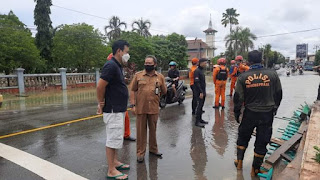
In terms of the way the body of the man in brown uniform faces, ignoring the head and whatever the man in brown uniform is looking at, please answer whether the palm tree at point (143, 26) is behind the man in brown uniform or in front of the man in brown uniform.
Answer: behind

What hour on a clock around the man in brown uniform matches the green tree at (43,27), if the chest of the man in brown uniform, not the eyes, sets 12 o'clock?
The green tree is roughly at 5 o'clock from the man in brown uniform.

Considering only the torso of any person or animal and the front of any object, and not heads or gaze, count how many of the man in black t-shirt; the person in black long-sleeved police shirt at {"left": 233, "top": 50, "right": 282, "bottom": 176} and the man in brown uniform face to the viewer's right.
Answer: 1

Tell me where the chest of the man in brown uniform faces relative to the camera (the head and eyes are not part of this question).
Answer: toward the camera

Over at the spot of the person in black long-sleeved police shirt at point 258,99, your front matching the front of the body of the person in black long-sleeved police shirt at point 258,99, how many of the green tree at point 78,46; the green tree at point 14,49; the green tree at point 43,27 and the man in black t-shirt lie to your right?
0

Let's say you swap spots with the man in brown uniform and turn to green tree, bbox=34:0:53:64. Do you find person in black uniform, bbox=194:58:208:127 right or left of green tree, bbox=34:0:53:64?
right

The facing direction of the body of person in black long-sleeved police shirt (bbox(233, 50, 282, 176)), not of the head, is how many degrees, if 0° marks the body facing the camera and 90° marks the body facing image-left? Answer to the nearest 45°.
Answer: approximately 180°

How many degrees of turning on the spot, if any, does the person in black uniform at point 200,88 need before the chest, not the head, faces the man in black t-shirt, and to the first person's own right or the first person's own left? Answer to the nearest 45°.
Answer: approximately 90° to the first person's own right

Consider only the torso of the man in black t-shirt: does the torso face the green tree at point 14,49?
no

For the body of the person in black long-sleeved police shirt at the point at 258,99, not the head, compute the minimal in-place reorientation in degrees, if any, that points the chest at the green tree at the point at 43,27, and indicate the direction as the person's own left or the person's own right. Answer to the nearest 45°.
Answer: approximately 45° to the person's own left

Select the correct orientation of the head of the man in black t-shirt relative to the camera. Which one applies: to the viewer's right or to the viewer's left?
to the viewer's right

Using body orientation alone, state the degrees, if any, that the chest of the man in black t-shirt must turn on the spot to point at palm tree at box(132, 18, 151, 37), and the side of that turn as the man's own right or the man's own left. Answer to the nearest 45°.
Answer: approximately 90° to the man's own left

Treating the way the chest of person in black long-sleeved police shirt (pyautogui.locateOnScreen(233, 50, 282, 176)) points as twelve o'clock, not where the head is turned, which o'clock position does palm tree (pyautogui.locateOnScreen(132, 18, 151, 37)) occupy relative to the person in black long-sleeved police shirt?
The palm tree is roughly at 11 o'clock from the person in black long-sleeved police shirt.

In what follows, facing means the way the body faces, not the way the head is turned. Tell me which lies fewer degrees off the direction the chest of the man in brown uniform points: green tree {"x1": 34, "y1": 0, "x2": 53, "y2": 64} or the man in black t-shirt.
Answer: the man in black t-shirt

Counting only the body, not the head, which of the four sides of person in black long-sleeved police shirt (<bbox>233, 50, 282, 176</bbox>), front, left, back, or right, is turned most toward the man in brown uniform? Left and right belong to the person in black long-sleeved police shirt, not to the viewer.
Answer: left

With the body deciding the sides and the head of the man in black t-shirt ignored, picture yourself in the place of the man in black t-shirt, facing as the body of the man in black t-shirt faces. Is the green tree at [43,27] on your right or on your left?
on your left
